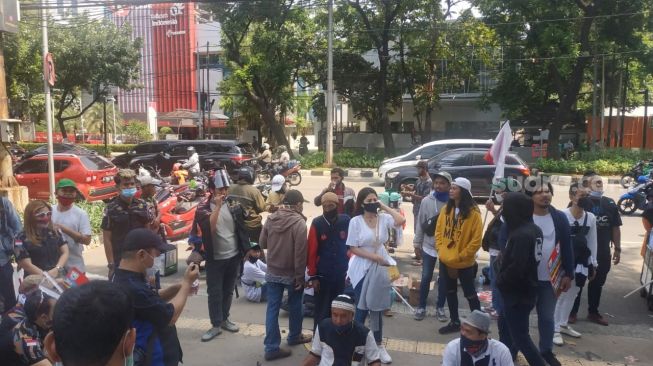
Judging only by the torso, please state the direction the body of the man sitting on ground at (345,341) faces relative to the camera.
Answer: toward the camera

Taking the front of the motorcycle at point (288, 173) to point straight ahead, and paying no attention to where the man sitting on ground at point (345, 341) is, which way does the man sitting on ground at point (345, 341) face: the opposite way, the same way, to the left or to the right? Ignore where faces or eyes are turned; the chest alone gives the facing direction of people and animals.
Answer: to the left

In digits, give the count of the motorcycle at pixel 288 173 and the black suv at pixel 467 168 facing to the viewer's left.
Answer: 2

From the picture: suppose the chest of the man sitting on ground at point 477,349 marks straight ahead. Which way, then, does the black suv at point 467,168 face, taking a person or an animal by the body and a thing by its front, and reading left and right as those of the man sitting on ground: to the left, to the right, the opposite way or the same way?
to the right

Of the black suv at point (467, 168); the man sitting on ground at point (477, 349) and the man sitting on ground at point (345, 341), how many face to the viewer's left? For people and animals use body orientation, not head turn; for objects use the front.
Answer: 1

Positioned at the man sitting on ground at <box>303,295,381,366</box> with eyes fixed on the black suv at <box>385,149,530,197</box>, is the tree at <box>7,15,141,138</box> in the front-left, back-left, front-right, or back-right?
front-left

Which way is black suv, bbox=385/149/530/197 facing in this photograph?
to the viewer's left

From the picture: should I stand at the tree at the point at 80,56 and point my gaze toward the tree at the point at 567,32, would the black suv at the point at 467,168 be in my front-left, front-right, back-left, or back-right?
front-right

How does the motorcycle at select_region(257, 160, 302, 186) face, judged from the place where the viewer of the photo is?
facing to the left of the viewer

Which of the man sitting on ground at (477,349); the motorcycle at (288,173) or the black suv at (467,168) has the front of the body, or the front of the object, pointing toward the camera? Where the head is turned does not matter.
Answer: the man sitting on ground

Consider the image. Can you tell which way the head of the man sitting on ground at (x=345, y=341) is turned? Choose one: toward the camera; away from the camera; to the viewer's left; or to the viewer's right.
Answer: toward the camera
